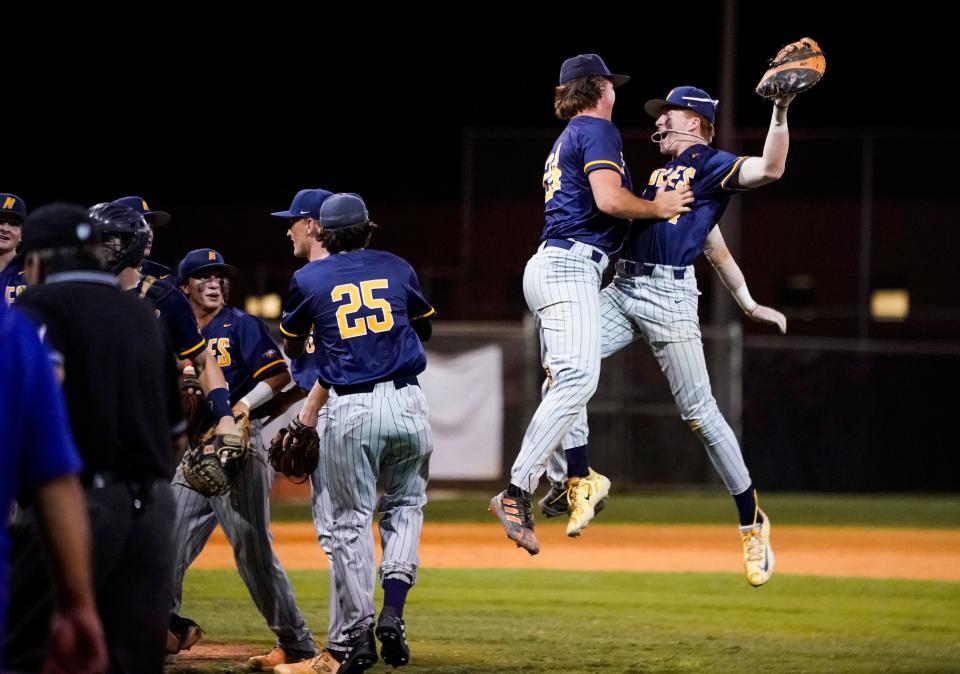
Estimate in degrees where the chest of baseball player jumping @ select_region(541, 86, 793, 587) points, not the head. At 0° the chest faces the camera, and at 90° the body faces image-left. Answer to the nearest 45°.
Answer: approximately 45°

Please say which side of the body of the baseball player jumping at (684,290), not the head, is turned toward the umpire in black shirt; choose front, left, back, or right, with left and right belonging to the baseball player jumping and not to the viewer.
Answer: front

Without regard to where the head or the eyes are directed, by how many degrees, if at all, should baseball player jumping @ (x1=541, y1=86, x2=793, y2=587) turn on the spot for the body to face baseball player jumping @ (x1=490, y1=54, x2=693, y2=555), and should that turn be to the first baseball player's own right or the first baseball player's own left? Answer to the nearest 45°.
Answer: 0° — they already face them
